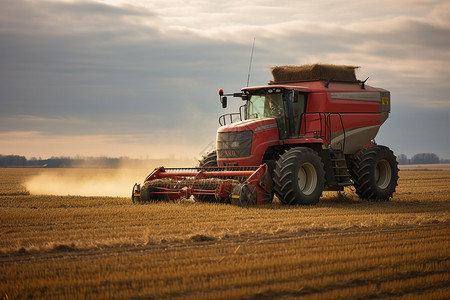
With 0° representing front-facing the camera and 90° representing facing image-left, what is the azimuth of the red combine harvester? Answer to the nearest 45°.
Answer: approximately 45°
